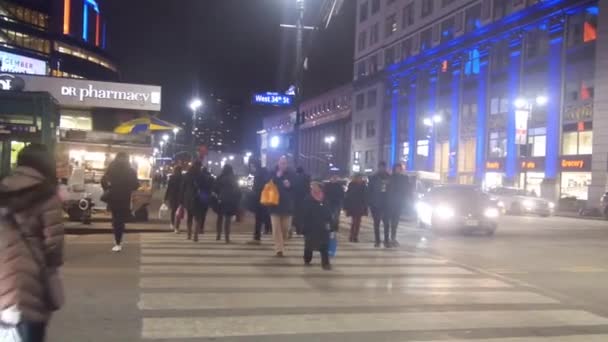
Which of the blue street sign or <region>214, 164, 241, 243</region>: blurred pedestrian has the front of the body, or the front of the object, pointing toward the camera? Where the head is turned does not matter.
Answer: the blue street sign

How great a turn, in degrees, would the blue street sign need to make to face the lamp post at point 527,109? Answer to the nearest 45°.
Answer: approximately 135° to its left

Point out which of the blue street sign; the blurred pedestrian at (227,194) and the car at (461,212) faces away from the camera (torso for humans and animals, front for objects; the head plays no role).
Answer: the blurred pedestrian

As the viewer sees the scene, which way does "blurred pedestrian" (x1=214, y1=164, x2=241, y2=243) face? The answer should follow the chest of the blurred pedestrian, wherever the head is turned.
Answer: away from the camera

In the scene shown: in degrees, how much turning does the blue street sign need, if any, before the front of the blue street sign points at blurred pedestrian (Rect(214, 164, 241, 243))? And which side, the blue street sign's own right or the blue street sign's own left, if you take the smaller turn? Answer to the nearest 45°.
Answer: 0° — it already faces them

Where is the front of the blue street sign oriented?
toward the camera

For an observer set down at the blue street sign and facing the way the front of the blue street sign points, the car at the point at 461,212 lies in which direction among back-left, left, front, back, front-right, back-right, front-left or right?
front-left

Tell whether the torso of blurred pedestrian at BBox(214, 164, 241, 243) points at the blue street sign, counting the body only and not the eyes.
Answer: yes

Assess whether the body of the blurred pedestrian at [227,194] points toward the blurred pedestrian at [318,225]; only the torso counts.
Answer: no

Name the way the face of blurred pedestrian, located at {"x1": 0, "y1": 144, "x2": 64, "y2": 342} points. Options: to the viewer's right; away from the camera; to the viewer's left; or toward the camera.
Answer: away from the camera

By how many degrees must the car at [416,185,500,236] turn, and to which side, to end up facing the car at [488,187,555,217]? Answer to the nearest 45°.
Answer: approximately 135° to its left

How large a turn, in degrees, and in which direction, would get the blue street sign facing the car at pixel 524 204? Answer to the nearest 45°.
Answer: approximately 135° to its left

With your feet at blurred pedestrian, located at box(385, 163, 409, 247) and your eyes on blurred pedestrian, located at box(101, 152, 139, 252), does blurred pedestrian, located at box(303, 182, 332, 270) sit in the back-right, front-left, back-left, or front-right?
front-left

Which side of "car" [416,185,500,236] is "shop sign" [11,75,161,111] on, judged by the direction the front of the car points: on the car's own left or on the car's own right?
on the car's own right

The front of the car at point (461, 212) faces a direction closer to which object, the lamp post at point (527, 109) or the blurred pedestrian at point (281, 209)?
the blurred pedestrian

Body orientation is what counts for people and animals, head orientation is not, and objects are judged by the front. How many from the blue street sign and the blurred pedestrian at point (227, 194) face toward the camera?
1

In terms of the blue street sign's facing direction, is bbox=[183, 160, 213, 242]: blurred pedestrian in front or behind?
in front
